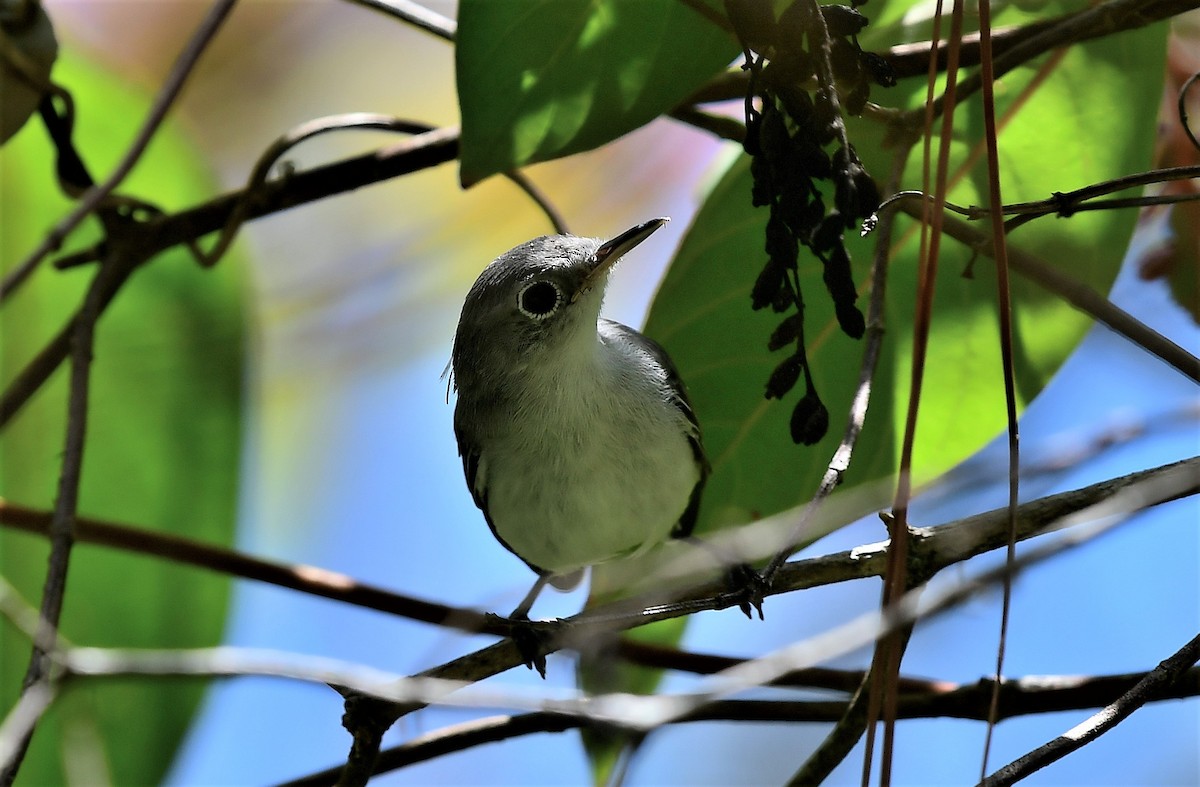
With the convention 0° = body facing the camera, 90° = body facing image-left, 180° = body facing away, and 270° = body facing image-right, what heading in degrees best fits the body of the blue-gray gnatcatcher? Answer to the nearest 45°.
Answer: approximately 0°

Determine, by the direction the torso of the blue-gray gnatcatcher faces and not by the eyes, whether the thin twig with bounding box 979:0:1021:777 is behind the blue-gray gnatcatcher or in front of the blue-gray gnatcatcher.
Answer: in front

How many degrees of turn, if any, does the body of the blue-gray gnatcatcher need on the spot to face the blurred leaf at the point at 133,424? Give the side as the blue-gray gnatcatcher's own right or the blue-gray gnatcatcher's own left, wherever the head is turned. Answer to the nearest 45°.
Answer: approximately 90° to the blue-gray gnatcatcher's own right

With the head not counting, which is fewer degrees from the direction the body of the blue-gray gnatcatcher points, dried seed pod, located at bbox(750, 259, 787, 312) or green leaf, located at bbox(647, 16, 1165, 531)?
the dried seed pod

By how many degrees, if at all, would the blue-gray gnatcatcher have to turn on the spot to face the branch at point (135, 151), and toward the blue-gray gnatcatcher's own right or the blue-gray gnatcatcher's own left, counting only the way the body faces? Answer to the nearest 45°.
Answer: approximately 45° to the blue-gray gnatcatcher's own right
